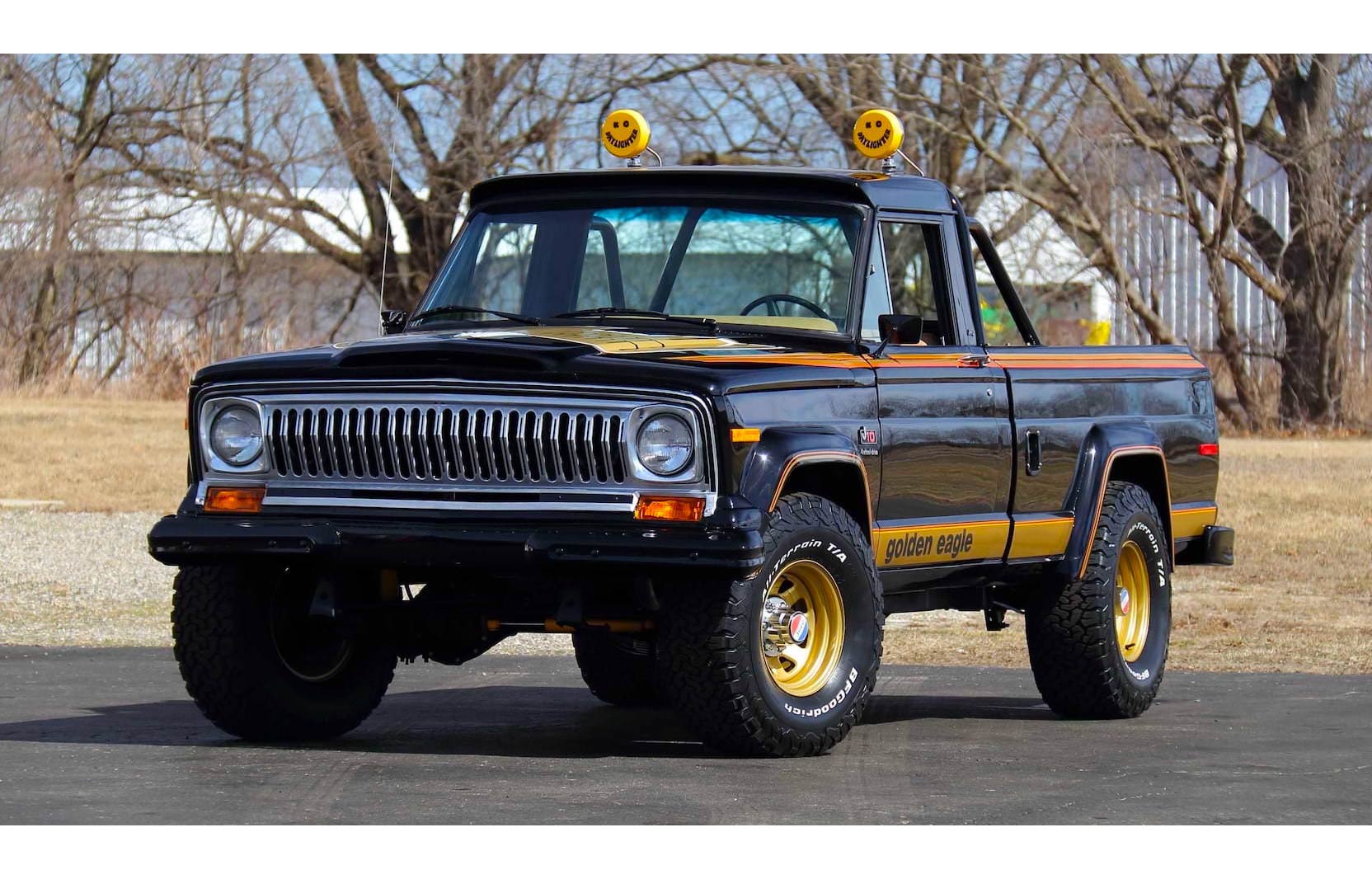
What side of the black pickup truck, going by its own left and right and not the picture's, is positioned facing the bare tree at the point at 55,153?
right

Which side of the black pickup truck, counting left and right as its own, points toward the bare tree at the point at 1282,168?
back

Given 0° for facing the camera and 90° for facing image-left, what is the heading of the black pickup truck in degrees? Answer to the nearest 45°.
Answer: approximately 45°

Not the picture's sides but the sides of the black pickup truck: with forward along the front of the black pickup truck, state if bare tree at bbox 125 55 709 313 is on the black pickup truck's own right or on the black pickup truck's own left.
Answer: on the black pickup truck's own right
